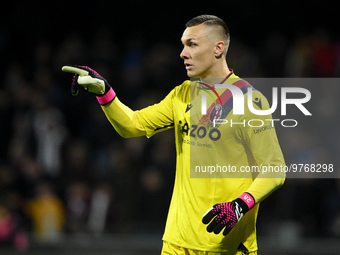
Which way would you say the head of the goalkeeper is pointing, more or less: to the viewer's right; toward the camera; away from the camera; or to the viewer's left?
to the viewer's left

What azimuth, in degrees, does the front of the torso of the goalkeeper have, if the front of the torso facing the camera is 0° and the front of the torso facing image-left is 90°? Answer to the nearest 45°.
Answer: approximately 45°
